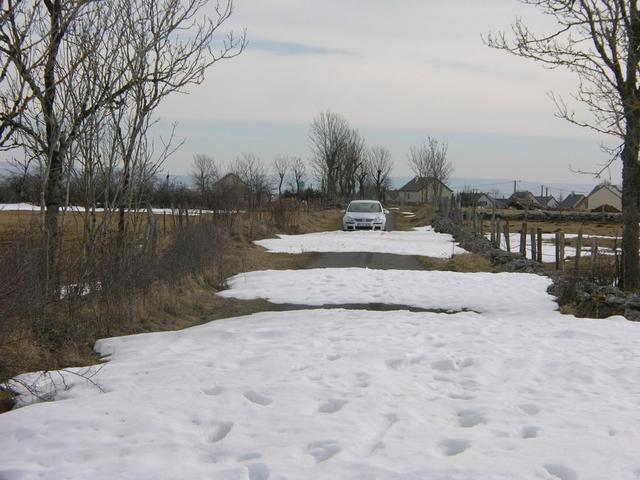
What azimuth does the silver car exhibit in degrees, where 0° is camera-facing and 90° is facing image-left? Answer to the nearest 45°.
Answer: approximately 0°
